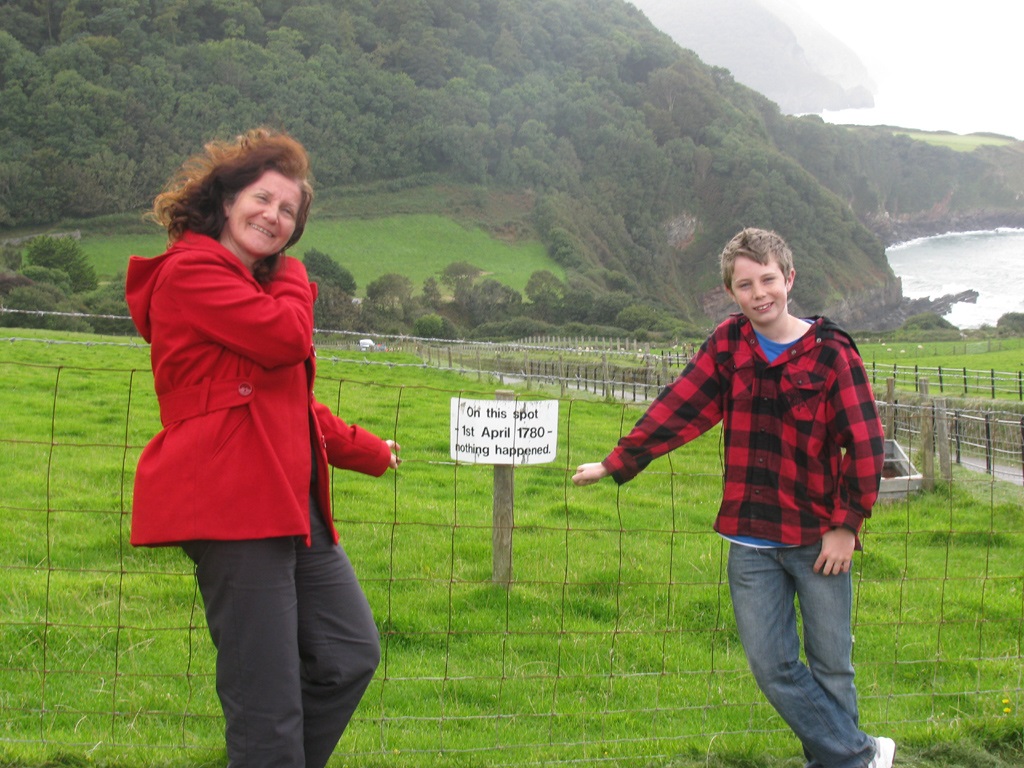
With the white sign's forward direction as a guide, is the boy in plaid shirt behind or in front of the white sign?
in front

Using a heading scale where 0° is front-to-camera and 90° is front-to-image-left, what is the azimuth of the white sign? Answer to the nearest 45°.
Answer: approximately 0°

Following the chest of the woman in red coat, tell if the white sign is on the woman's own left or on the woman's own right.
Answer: on the woman's own left

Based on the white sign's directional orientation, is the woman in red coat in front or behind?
in front

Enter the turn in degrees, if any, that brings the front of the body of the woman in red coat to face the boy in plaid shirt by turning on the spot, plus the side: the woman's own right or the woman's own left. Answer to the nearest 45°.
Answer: approximately 45° to the woman's own left

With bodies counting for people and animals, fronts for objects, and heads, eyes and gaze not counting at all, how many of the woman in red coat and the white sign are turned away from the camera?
0

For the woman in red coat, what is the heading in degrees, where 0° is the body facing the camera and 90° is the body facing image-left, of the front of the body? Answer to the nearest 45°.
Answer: approximately 315°
